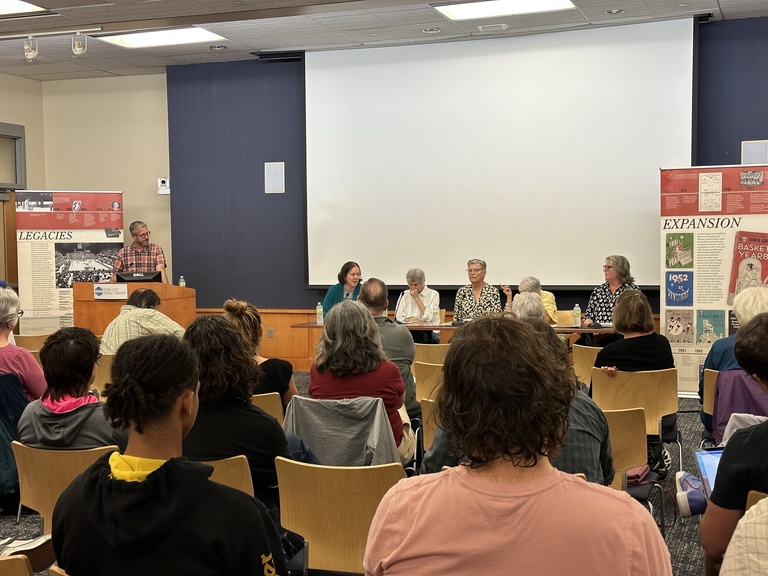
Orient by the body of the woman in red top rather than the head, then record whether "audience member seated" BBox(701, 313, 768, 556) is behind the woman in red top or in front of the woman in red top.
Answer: behind

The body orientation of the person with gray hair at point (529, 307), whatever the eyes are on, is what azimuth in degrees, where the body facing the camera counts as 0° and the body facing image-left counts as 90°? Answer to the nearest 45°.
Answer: approximately 180°

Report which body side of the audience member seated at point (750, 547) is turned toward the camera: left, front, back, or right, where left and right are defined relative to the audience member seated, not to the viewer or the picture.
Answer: back

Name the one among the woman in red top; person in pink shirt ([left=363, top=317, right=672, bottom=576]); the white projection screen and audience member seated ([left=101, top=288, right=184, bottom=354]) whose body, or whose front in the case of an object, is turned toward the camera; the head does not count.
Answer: the white projection screen

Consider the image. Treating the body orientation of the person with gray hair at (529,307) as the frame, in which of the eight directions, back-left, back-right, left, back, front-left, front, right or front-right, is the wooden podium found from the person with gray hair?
front-left

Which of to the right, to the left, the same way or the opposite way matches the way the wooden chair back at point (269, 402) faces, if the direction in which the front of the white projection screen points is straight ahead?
the opposite way

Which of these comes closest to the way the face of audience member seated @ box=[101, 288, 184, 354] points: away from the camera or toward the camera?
away from the camera

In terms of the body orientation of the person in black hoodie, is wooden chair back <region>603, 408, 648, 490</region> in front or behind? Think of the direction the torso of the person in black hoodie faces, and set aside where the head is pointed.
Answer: in front

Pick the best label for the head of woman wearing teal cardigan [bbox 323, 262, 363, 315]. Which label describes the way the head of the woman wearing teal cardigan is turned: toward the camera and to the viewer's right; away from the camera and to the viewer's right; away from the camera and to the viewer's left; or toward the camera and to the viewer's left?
toward the camera and to the viewer's right

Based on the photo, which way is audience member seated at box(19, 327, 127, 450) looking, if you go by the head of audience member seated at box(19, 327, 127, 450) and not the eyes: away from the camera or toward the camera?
away from the camera

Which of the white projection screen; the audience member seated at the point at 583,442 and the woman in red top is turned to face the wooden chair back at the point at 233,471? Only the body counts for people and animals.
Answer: the white projection screen

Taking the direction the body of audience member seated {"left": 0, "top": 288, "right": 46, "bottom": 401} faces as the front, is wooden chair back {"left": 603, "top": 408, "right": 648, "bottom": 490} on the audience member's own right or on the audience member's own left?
on the audience member's own right

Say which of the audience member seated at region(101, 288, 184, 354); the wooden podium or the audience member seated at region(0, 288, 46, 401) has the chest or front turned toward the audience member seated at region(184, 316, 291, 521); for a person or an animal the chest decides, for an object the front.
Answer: the wooden podium

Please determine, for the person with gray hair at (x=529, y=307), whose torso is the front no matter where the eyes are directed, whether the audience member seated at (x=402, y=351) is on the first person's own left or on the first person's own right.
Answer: on the first person's own left

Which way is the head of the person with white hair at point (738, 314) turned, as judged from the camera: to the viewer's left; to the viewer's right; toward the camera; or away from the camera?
away from the camera
